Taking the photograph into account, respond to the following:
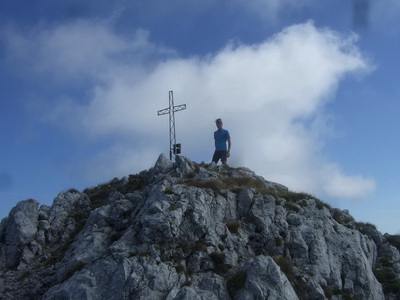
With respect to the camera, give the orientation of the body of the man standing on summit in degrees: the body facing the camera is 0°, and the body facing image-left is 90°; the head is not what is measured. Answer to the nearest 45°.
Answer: approximately 45°
